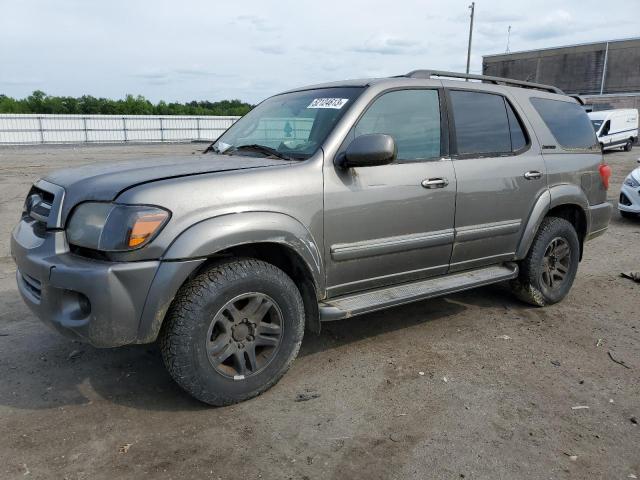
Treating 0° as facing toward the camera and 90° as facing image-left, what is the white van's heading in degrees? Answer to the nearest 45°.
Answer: approximately 45°

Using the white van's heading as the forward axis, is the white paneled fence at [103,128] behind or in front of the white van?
in front

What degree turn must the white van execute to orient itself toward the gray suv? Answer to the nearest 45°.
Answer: approximately 45° to its left

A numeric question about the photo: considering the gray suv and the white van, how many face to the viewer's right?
0

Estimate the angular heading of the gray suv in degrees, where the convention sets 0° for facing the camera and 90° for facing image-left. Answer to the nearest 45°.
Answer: approximately 45°

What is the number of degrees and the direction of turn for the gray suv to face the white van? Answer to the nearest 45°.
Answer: approximately 180°

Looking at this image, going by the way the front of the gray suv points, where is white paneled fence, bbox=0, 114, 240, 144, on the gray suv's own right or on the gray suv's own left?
on the gray suv's own right
